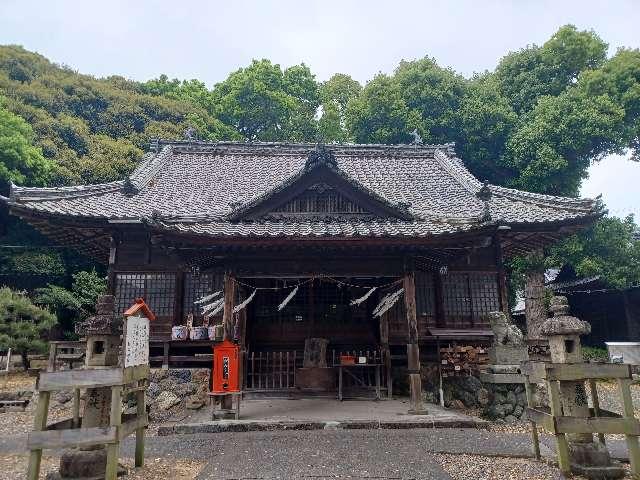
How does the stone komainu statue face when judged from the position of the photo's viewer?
facing to the left of the viewer

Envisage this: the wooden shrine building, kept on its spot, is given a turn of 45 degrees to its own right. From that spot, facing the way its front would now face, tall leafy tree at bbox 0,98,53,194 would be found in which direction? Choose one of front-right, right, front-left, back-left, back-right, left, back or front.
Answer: right

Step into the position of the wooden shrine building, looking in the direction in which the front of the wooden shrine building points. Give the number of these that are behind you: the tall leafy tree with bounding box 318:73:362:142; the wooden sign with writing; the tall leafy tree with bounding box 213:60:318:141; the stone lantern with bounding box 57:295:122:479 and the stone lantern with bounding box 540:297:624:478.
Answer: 2

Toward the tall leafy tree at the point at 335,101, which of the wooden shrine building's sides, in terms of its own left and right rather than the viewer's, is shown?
back

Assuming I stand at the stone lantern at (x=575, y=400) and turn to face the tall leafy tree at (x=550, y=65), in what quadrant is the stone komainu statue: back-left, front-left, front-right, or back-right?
front-left

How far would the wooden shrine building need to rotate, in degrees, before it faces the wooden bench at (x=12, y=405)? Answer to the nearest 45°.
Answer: approximately 90° to its right

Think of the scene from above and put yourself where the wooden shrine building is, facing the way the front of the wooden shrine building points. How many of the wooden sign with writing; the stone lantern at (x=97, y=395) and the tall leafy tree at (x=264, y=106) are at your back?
1

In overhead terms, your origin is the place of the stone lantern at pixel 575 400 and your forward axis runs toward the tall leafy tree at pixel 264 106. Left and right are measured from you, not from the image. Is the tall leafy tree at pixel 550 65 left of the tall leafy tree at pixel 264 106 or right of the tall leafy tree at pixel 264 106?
right

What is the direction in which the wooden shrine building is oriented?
toward the camera

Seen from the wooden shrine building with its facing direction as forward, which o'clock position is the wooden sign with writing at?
The wooden sign with writing is roughly at 1 o'clock from the wooden shrine building.
